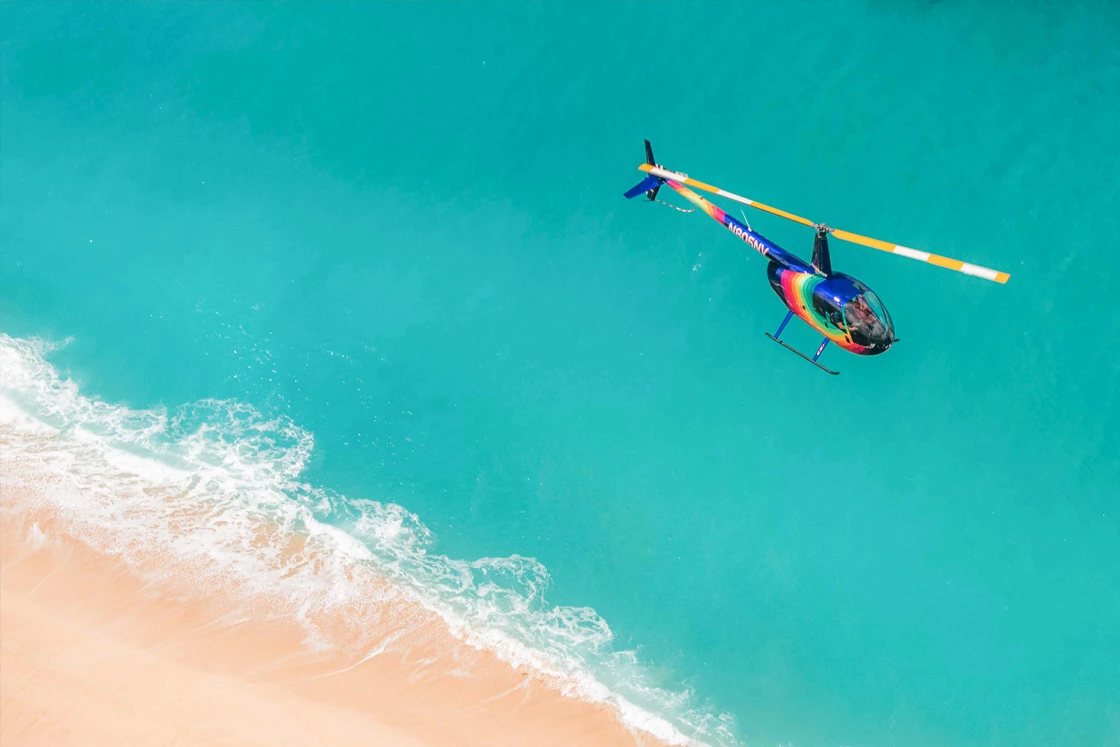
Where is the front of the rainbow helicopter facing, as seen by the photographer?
facing the viewer and to the right of the viewer
